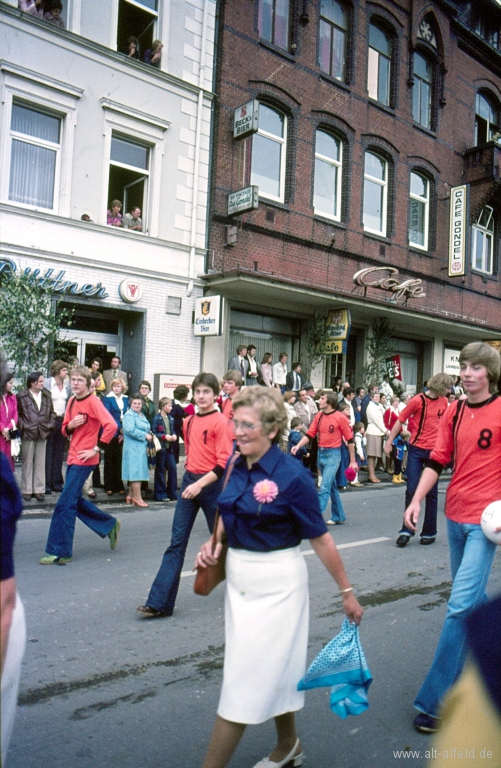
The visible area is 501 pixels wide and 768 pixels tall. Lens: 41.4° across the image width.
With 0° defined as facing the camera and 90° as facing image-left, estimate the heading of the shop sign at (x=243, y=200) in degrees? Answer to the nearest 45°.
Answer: approximately 45°

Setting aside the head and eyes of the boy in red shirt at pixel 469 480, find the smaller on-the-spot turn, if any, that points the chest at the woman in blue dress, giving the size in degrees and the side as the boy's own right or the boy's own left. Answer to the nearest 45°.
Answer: approximately 90° to the boy's own right

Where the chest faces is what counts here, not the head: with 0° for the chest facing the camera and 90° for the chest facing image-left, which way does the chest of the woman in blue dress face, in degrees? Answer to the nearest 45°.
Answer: approximately 315°

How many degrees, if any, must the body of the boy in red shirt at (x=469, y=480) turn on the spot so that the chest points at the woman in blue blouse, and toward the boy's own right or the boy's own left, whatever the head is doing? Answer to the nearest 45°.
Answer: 0° — they already face them

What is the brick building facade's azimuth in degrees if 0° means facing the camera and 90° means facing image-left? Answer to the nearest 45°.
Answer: approximately 315°

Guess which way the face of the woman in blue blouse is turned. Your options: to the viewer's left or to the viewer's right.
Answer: to the viewer's left

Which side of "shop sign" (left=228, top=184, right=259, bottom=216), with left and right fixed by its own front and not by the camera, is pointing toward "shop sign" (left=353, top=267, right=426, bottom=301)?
back

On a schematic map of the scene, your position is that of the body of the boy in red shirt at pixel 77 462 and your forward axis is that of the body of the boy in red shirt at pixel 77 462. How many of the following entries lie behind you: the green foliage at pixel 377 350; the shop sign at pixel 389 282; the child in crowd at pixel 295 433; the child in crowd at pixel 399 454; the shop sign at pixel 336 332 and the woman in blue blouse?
5

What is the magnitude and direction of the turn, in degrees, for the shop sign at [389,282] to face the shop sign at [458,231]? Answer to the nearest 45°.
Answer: approximately 90° to its left
